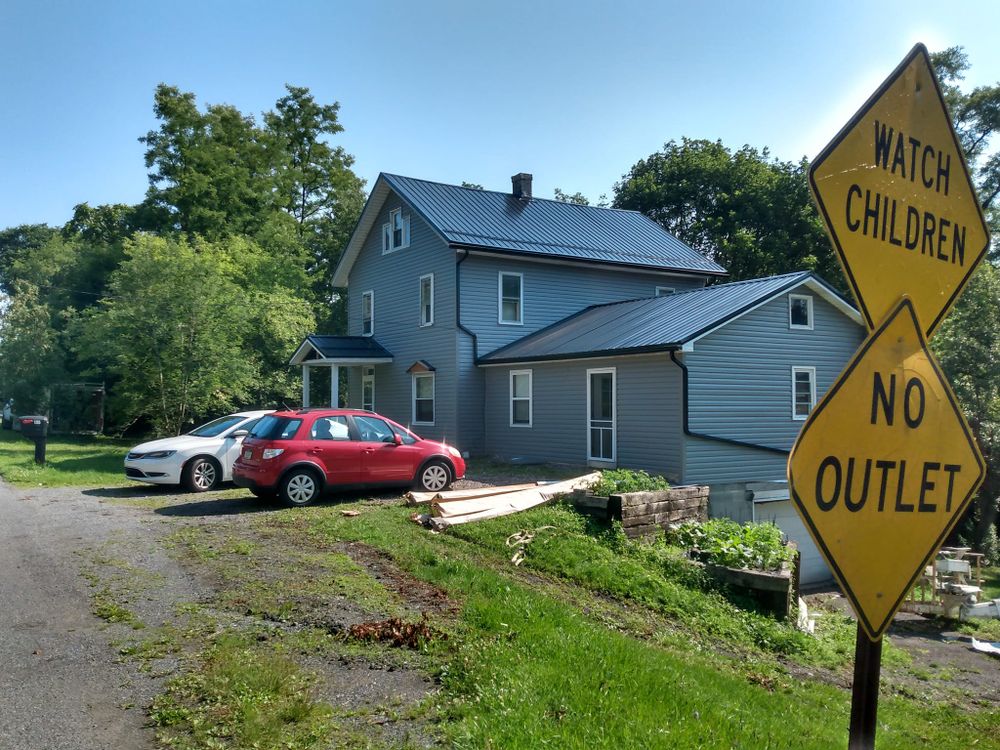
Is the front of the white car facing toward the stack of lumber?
no

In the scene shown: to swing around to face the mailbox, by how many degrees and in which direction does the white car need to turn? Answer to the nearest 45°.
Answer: approximately 90° to its right

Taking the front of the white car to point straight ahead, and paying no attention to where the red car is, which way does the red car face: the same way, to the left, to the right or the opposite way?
the opposite way

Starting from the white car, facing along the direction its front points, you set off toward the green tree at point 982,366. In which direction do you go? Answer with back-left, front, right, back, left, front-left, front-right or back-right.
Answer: back-left

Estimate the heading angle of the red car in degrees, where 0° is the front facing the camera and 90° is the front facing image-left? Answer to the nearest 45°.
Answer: approximately 225°

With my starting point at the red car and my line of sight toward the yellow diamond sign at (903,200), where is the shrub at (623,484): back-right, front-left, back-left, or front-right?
front-left

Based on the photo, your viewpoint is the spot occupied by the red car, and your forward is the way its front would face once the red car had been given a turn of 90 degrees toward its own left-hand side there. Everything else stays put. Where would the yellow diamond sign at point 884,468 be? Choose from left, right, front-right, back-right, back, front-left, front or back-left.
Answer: back-left

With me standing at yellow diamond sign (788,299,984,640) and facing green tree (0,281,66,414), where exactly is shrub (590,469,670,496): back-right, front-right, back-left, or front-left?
front-right

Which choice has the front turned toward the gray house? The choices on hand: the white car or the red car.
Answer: the red car

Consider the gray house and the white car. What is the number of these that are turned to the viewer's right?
0

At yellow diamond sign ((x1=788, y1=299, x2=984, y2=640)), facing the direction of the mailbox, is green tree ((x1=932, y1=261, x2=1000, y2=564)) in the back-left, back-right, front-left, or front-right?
front-right

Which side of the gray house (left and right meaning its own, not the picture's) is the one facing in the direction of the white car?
front

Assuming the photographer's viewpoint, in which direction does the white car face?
facing the viewer and to the left of the viewer

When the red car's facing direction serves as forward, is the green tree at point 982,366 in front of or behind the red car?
in front

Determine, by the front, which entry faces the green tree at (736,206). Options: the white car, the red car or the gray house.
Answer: the red car

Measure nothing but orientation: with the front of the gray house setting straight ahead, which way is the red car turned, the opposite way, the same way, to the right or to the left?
the opposite way

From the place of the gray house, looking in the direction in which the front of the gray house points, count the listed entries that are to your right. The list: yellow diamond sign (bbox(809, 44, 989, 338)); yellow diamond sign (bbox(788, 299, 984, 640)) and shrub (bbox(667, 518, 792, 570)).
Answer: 0

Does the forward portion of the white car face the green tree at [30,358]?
no
